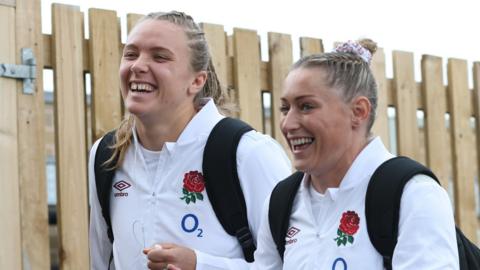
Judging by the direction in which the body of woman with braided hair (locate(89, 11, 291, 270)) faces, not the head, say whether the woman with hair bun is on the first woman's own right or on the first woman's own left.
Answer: on the first woman's own left

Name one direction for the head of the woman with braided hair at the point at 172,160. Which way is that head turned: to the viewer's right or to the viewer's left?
to the viewer's left

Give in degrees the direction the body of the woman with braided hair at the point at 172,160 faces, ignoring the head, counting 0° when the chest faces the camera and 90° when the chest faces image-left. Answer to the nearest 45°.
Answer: approximately 45°

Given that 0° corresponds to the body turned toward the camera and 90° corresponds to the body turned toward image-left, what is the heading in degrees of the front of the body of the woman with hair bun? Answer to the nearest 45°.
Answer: approximately 45°

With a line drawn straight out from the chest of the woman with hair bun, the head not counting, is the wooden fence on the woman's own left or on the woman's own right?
on the woman's own right
